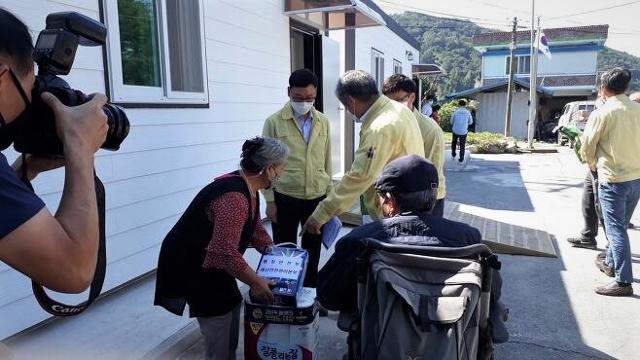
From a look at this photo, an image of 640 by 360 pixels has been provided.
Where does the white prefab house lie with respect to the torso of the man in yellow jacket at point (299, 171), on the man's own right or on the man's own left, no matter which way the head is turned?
on the man's own right

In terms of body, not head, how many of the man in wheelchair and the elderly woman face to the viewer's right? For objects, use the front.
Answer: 1

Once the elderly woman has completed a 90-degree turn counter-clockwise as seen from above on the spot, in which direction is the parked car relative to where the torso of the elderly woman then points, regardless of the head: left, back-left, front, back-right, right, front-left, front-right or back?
front-right

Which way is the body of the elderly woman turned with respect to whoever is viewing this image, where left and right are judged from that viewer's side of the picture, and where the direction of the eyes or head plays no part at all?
facing to the right of the viewer

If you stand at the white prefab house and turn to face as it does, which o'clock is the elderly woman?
The elderly woman is roughly at 1 o'clock from the white prefab house.

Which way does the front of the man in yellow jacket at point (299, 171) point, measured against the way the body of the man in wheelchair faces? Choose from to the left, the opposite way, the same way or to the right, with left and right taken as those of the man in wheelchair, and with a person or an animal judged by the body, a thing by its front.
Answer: the opposite way

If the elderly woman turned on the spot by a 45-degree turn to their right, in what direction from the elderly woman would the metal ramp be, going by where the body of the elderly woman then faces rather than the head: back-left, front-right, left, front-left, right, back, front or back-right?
left

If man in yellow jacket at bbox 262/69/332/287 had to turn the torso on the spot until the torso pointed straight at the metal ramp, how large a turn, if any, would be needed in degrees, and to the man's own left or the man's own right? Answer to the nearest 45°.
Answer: approximately 135° to the man's own left

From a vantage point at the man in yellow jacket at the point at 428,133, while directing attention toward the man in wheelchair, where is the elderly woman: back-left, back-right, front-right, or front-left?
front-right

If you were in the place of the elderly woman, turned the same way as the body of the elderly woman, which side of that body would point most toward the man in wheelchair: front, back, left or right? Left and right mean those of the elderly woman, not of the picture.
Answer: front

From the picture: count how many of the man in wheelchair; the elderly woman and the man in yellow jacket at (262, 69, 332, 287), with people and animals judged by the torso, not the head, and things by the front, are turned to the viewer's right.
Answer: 1

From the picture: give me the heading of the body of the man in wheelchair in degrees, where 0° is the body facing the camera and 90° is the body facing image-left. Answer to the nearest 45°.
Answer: approximately 180°

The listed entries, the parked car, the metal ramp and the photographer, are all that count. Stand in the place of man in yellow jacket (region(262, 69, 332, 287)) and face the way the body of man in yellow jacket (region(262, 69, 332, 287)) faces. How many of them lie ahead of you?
1

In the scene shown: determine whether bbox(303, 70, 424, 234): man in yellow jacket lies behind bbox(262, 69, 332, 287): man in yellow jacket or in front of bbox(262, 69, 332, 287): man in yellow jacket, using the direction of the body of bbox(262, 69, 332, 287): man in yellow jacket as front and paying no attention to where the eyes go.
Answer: in front

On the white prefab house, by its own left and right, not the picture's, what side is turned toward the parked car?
left

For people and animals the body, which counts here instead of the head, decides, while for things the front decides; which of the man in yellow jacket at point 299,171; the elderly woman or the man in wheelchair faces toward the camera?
the man in yellow jacket

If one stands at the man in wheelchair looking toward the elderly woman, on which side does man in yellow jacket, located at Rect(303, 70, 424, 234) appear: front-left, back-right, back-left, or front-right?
front-right

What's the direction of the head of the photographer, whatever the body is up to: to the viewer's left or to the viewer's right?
to the viewer's right

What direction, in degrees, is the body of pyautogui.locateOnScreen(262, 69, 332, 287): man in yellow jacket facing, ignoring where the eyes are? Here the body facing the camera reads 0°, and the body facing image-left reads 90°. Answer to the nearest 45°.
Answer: approximately 0°
